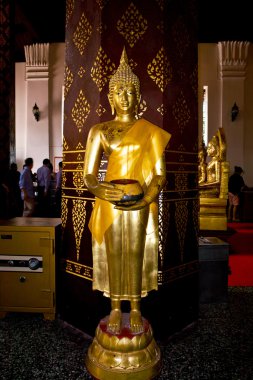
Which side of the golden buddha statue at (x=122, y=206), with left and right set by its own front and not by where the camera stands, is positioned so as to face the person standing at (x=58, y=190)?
back

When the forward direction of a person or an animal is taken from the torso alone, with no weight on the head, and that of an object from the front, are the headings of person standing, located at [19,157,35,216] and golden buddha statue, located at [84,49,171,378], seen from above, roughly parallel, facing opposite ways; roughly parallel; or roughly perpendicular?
roughly perpendicular

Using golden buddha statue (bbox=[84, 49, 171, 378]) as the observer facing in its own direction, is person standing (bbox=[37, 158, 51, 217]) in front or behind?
behind

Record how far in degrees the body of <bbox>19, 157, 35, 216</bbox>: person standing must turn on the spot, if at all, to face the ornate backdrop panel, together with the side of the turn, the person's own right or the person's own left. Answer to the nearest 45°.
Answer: approximately 90° to the person's own right

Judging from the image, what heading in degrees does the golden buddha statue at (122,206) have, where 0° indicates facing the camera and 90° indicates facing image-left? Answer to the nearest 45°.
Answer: approximately 0°

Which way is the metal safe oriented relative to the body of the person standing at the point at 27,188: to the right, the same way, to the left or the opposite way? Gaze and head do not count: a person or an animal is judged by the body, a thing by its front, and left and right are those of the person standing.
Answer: to the right

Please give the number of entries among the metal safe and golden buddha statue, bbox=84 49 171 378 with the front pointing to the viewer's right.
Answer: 0

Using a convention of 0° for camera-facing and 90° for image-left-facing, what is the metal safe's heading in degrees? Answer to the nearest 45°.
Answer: approximately 0°

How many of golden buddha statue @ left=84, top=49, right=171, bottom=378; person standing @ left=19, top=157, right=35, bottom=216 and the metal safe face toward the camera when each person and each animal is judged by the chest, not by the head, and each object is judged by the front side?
2

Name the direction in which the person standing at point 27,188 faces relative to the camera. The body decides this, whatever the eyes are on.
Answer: to the viewer's right

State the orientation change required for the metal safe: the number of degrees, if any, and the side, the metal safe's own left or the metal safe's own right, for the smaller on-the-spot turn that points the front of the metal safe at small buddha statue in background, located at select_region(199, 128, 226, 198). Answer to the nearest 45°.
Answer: approximately 135° to the metal safe's own left
